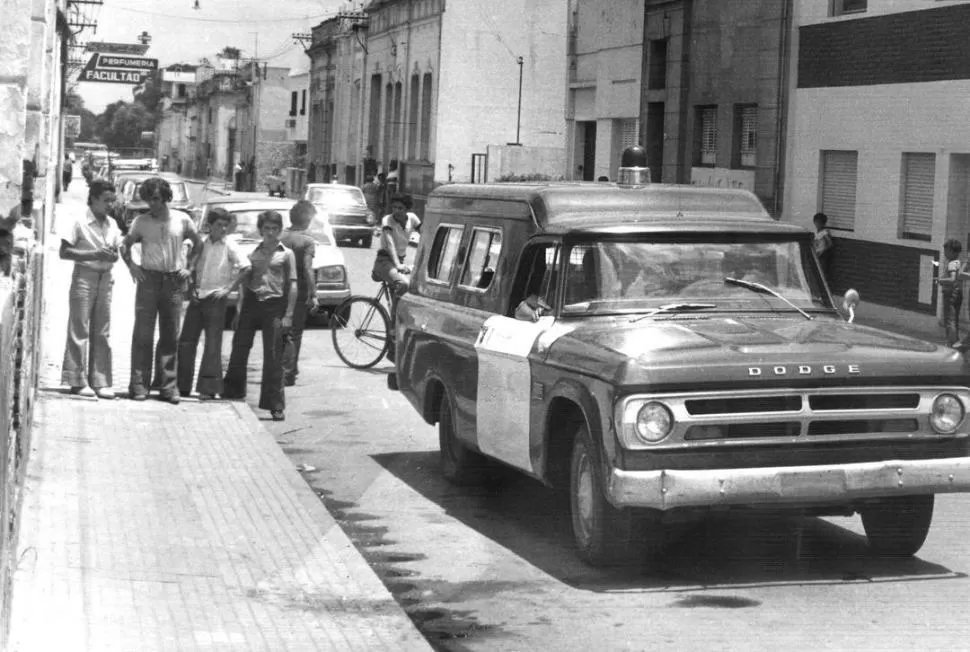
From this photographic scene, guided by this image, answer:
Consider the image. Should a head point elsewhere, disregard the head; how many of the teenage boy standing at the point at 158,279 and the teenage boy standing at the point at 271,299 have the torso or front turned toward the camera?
2

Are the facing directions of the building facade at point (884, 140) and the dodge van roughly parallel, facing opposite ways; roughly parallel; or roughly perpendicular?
roughly perpendicular

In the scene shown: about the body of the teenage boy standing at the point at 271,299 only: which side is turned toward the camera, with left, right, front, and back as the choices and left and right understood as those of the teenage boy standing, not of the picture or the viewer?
front

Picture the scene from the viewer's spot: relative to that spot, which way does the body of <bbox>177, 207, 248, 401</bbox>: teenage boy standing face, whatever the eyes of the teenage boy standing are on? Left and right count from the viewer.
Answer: facing the viewer

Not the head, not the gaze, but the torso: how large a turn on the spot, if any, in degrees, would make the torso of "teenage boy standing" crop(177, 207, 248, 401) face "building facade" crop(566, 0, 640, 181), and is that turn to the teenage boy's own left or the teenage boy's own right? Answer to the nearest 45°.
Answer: approximately 180°

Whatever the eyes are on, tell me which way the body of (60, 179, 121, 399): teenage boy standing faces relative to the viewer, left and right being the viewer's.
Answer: facing the viewer and to the right of the viewer
